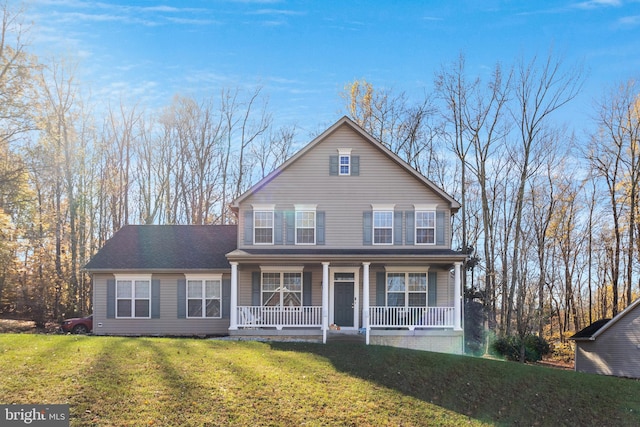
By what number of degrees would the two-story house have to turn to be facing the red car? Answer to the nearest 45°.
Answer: approximately 135° to its right

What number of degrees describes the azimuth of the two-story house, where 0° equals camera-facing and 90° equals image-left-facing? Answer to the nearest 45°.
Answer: approximately 0°
